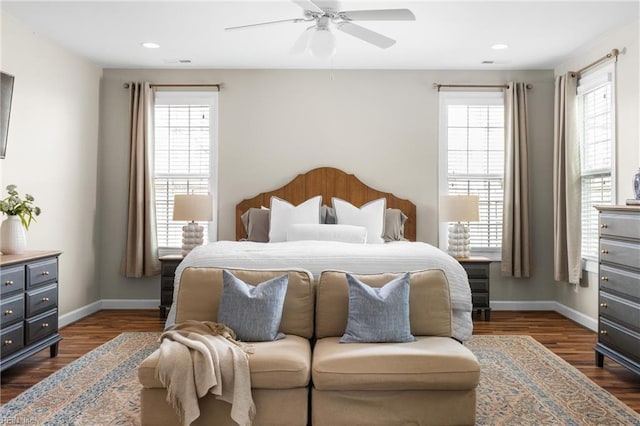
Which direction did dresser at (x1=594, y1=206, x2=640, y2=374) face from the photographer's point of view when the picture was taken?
facing the viewer and to the left of the viewer

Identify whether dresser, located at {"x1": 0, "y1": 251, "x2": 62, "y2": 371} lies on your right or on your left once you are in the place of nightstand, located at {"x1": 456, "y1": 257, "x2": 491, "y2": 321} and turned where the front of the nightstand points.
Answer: on your right

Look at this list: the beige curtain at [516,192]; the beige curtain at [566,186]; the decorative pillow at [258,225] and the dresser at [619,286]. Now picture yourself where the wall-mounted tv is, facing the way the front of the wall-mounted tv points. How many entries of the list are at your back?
0

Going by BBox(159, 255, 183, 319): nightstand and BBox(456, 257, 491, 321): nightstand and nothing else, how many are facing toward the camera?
2

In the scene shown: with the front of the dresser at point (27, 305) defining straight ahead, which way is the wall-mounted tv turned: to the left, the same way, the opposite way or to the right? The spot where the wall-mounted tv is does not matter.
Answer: the same way

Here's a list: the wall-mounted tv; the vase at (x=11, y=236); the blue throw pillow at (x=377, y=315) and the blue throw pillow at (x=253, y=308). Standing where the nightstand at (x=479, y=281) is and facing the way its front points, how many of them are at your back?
0

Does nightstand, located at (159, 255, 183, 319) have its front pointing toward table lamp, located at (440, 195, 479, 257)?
no

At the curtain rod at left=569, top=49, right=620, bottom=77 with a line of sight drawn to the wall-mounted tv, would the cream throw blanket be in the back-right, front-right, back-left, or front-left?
front-left

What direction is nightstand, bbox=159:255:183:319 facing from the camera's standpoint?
toward the camera

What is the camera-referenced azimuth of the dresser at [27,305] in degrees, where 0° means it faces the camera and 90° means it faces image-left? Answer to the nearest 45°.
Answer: approximately 315°

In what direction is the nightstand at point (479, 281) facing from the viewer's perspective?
toward the camera

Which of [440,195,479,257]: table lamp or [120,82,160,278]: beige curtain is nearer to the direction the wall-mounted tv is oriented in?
the table lamp

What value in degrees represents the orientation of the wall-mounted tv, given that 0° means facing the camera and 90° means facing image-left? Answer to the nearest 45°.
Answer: approximately 315°

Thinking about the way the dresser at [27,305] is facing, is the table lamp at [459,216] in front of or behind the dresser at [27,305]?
in front

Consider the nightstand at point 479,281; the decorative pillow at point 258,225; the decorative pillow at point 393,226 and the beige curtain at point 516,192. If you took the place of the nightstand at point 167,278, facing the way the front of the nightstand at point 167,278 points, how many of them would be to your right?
0

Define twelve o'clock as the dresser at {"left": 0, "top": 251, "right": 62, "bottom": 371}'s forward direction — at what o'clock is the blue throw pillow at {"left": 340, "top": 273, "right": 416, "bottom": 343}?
The blue throw pillow is roughly at 12 o'clock from the dresser.

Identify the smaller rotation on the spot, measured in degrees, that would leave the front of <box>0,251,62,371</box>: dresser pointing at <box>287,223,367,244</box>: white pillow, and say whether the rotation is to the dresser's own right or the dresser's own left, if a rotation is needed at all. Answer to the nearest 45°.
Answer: approximately 45° to the dresser's own left

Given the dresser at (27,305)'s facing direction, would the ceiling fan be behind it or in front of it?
in front

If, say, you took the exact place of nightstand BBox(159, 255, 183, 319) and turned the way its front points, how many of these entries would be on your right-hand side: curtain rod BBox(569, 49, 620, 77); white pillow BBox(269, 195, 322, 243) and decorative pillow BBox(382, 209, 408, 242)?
0

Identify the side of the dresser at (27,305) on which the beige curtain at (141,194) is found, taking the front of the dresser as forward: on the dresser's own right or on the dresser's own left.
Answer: on the dresser's own left
